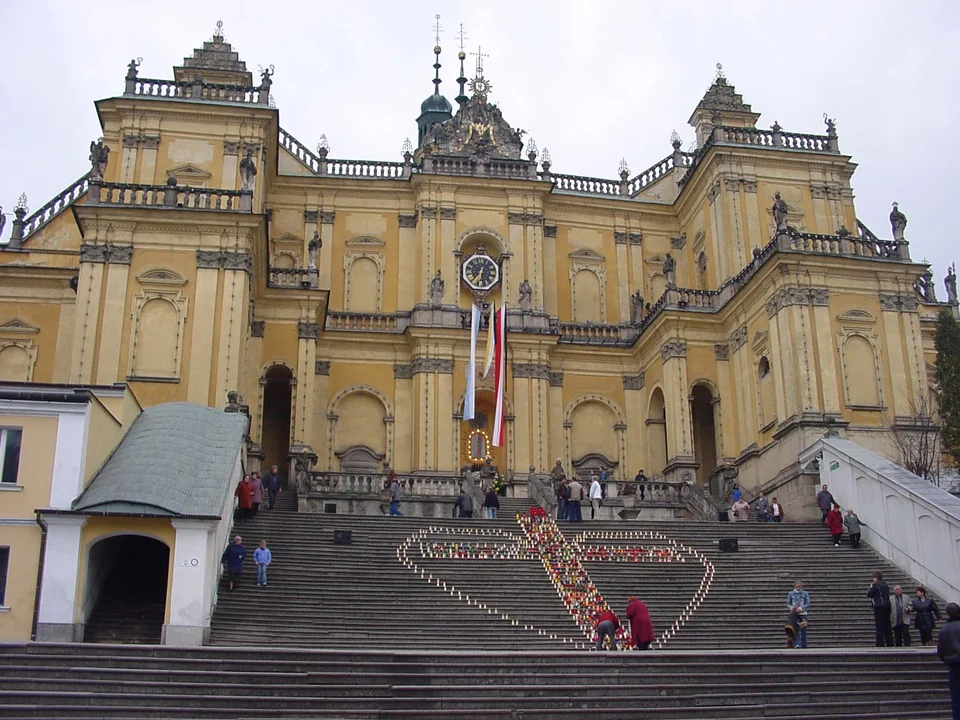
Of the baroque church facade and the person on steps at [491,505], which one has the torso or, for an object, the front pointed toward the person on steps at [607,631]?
the baroque church facade

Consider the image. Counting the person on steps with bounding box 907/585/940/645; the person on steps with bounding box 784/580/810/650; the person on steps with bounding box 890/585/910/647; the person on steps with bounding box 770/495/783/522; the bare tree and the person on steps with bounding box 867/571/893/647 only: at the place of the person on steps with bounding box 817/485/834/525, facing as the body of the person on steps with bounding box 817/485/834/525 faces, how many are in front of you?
4

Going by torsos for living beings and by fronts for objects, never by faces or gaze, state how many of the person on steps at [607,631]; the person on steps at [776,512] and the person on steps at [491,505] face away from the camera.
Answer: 2

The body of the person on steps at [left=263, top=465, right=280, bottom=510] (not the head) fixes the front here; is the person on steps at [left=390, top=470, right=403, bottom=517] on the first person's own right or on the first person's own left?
on the first person's own left

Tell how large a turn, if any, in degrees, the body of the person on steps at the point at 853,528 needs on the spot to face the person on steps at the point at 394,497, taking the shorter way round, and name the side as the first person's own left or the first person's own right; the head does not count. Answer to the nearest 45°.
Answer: approximately 90° to the first person's own right

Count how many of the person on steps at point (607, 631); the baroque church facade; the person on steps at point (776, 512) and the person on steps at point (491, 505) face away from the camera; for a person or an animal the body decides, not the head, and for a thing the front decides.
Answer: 2

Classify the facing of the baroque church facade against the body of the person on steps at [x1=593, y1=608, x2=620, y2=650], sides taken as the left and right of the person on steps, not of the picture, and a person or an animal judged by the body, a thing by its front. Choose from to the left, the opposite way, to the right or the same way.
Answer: the opposite way

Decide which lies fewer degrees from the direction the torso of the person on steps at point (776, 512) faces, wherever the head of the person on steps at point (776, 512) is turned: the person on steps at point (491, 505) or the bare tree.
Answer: the person on steps

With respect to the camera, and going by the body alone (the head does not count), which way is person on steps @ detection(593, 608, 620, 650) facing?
away from the camera

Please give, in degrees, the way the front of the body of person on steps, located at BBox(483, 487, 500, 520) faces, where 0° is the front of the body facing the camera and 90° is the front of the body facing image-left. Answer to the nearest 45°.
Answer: approximately 180°
